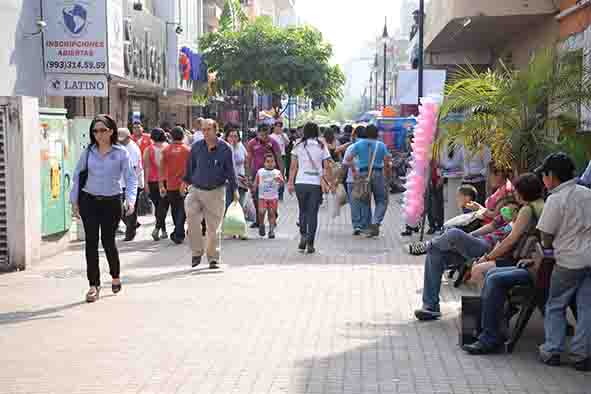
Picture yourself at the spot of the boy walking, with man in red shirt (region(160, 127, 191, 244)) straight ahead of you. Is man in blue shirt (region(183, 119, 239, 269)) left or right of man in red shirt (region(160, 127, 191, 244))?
left

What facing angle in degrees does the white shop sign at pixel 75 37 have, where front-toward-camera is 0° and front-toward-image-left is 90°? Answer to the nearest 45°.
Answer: approximately 0°

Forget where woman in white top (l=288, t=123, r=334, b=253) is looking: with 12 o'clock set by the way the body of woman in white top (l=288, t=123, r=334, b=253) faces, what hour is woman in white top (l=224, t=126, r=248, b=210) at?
woman in white top (l=224, t=126, r=248, b=210) is roughly at 11 o'clock from woman in white top (l=288, t=123, r=334, b=253).

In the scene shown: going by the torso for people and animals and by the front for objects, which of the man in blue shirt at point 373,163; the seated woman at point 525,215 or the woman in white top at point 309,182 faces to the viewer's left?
the seated woman

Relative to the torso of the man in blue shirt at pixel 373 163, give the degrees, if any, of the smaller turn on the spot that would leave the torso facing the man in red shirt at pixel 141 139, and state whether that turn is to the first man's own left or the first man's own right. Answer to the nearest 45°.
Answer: approximately 90° to the first man's own left

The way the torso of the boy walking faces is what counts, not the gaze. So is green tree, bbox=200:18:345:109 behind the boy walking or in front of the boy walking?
behind

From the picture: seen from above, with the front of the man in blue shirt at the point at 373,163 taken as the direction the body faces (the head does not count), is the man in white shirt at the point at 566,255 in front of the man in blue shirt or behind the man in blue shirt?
behind

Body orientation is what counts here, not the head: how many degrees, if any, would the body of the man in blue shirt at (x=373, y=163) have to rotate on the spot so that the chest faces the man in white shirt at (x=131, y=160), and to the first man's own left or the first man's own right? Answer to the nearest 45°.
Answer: approximately 90° to the first man's own left

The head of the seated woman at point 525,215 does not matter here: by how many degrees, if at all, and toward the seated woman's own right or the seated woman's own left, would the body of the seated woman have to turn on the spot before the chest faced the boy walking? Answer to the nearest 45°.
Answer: approximately 45° to the seated woman's own right

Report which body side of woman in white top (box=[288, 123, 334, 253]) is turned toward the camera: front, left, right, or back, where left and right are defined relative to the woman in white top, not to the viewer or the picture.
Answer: back

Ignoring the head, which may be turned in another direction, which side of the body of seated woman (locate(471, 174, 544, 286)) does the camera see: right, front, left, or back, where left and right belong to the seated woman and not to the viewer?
left

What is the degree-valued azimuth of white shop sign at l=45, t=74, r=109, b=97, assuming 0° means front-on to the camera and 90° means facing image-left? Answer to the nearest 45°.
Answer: approximately 0°

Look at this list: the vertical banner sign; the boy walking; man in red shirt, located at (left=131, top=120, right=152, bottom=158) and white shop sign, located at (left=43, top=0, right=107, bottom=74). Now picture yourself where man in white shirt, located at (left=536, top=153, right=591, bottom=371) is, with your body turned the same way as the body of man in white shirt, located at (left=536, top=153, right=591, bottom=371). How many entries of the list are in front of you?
4

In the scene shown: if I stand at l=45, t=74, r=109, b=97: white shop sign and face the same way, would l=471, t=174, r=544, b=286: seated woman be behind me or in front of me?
in front

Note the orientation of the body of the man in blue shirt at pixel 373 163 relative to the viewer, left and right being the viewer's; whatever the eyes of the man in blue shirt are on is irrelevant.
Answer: facing away from the viewer
